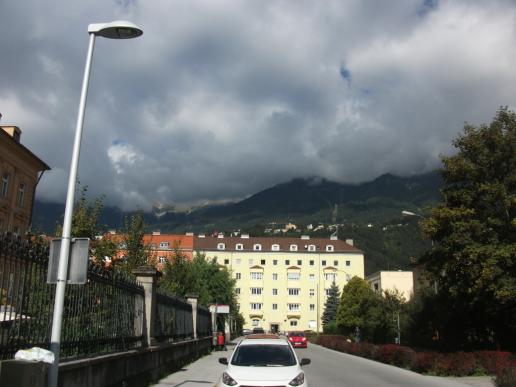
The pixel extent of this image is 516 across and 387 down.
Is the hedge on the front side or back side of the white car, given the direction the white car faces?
on the back side

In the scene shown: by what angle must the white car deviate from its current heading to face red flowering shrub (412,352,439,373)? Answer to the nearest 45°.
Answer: approximately 135° to its left

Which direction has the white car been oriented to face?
toward the camera

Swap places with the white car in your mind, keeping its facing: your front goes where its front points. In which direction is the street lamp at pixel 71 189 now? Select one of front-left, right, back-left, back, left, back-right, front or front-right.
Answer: front-right

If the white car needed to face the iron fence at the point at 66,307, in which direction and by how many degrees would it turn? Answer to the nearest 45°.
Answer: approximately 90° to its right

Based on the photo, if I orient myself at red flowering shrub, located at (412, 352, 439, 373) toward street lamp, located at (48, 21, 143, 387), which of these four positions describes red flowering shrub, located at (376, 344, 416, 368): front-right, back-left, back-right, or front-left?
back-right

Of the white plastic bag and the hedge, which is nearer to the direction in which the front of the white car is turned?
the white plastic bag

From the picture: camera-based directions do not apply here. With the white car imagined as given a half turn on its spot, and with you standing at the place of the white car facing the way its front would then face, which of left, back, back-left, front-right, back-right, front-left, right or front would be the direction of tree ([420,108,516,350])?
front-right

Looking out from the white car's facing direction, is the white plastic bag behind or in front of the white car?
in front

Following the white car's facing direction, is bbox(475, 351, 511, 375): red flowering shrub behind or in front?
behind

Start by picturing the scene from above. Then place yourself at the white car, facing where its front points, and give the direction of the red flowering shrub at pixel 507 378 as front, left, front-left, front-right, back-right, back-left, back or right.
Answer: back-left

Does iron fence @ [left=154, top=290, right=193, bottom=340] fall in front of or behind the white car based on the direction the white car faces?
behind
